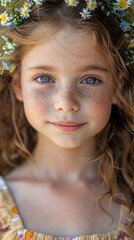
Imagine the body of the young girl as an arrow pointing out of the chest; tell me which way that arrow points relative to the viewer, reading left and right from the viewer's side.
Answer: facing the viewer
